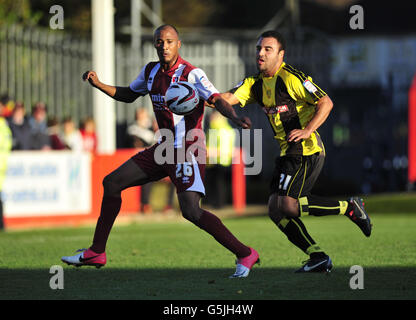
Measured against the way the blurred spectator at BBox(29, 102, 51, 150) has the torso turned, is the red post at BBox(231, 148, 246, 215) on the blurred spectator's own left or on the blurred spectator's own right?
on the blurred spectator's own left

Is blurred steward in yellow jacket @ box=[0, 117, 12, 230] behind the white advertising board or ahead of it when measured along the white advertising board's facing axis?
ahead

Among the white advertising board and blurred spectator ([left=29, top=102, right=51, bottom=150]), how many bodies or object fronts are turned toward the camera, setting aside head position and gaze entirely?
2

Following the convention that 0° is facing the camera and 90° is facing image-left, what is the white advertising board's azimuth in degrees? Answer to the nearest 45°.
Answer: approximately 0°

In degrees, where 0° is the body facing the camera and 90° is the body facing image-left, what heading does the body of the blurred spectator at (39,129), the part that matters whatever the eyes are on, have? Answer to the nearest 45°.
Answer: approximately 0°

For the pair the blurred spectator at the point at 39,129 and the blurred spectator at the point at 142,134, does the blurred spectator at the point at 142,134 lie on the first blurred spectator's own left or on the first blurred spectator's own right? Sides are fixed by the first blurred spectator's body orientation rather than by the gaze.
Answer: on the first blurred spectator's own left

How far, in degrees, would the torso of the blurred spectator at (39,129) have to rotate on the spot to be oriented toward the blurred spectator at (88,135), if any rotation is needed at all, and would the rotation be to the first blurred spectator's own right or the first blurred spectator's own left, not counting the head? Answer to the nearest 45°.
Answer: approximately 135° to the first blurred spectator's own left

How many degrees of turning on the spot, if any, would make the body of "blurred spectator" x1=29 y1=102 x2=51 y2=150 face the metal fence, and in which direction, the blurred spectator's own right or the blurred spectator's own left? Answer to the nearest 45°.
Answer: approximately 180°

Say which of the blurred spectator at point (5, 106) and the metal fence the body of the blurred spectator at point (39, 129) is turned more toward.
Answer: the blurred spectator

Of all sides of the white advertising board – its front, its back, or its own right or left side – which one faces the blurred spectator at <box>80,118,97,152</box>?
back
